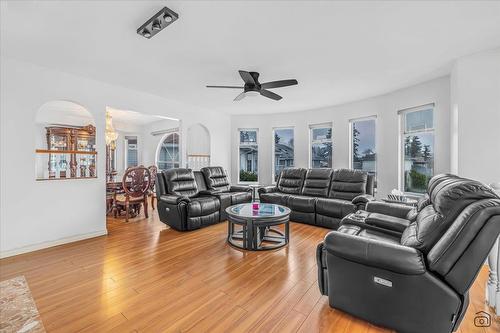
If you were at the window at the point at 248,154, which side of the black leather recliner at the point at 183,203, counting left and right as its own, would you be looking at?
left

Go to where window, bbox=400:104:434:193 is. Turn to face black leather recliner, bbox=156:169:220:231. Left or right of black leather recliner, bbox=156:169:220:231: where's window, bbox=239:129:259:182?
right

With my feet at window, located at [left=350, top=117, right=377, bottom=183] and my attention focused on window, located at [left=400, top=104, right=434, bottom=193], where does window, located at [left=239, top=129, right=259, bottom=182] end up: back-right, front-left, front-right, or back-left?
back-right

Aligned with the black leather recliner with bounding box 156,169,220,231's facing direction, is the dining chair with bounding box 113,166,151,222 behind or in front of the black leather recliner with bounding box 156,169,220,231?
behind

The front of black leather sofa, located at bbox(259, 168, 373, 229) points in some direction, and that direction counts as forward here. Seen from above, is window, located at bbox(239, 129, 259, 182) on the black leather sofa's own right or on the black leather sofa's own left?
on the black leather sofa's own right

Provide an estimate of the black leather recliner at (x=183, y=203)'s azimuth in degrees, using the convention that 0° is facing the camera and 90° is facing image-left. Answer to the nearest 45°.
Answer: approximately 315°

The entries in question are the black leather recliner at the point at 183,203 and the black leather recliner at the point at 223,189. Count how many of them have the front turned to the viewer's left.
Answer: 0

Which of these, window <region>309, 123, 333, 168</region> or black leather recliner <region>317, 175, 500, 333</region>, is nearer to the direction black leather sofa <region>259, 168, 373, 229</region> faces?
the black leather recliner

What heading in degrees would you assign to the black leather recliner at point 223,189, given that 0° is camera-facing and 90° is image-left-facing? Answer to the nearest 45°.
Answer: approximately 315°

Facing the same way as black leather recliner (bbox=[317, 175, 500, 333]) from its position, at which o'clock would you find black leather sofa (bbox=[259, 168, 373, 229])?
The black leather sofa is roughly at 2 o'clock from the black leather recliner.

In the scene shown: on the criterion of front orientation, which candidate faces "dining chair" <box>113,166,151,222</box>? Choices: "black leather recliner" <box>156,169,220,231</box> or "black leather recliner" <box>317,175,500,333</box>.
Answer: "black leather recliner" <box>317,175,500,333</box>

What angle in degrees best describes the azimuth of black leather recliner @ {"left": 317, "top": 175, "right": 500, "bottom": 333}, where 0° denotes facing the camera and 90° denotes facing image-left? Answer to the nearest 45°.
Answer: approximately 90°

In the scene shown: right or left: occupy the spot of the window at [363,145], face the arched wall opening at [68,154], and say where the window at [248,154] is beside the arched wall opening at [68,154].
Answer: right
